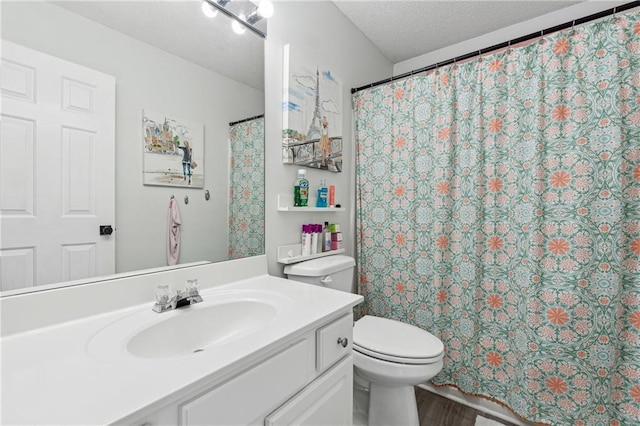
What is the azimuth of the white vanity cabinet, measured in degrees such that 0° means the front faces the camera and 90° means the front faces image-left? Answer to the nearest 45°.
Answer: approximately 315°

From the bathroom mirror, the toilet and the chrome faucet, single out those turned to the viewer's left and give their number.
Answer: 0

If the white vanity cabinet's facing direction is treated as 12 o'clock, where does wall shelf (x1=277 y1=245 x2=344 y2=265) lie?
The wall shelf is roughly at 8 o'clock from the white vanity cabinet.

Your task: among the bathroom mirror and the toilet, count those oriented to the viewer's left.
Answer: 0

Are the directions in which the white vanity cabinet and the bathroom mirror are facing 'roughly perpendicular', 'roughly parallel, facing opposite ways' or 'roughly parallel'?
roughly parallel

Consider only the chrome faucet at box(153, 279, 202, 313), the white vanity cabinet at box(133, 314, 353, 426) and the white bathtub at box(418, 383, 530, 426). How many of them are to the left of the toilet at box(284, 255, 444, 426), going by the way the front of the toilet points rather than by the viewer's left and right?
1

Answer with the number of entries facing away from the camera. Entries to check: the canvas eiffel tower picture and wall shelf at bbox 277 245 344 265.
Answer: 0

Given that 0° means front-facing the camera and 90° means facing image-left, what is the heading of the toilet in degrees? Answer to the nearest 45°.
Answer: approximately 315°

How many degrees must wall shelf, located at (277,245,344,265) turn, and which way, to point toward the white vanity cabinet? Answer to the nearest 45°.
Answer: approximately 45° to its right

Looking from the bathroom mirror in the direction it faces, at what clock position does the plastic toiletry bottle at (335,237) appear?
The plastic toiletry bottle is roughly at 10 o'clock from the bathroom mirror.

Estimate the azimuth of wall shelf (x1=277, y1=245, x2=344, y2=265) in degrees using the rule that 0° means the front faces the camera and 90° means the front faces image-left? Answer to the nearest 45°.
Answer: approximately 315°

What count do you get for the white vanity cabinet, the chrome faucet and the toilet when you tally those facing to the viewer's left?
0
